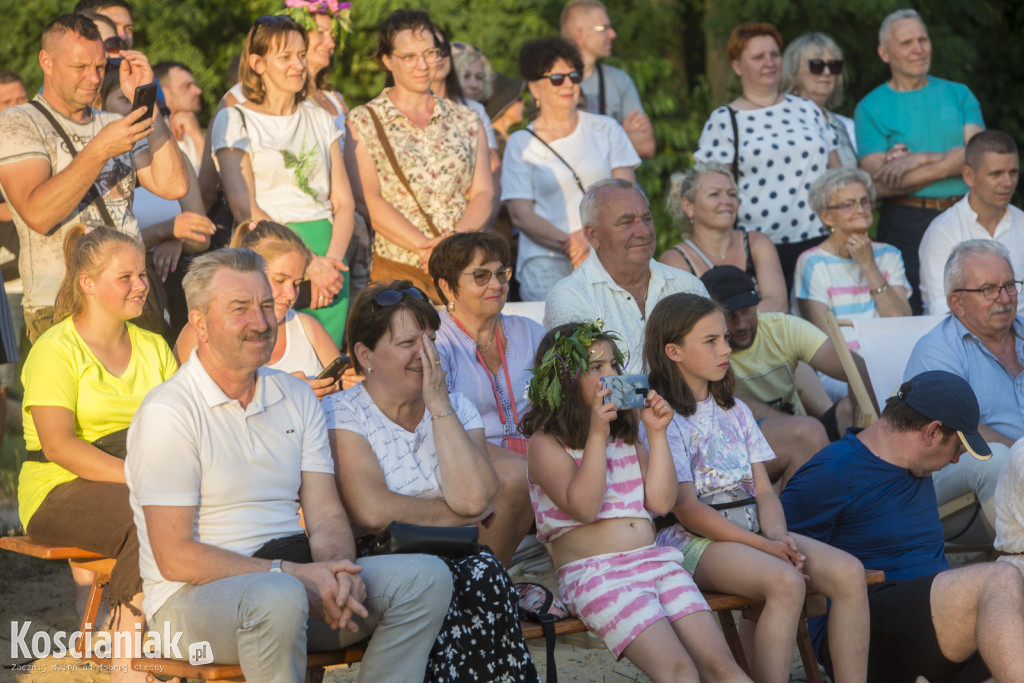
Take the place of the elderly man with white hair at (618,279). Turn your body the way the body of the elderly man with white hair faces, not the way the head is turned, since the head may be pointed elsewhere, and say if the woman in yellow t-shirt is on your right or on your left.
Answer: on your right

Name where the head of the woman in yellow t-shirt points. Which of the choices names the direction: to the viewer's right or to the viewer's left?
to the viewer's right

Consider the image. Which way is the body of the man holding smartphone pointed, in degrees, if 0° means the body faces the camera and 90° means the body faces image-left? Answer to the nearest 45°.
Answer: approximately 315°

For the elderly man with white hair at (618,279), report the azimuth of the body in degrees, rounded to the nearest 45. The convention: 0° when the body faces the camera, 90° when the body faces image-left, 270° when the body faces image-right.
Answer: approximately 315°

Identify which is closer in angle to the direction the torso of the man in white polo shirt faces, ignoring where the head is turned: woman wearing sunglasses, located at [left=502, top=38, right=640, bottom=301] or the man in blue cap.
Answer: the man in blue cap

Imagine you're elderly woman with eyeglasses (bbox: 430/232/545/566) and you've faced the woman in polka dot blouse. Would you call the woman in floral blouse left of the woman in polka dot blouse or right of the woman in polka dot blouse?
left

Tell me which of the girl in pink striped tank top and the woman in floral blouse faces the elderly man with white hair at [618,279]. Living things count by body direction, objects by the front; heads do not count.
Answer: the woman in floral blouse

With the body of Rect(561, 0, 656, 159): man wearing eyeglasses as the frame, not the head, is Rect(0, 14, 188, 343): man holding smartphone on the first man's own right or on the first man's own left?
on the first man's own right
